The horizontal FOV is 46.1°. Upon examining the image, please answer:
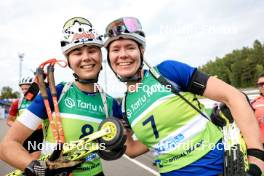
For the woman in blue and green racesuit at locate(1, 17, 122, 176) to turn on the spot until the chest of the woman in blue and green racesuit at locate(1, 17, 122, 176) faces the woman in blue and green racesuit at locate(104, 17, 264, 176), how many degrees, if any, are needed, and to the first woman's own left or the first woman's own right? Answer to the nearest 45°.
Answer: approximately 45° to the first woman's own left

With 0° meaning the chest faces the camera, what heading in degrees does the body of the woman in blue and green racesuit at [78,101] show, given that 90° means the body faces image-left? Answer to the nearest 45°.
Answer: approximately 0°
